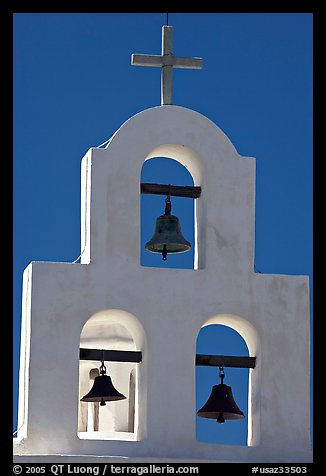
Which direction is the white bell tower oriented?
toward the camera
